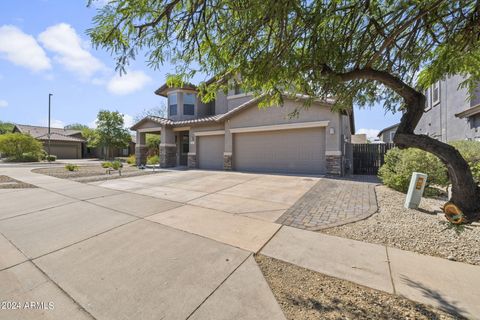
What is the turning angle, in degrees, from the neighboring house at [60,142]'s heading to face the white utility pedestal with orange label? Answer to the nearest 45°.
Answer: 0° — it already faces it

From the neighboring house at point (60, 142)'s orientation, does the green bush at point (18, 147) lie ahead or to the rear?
ahead

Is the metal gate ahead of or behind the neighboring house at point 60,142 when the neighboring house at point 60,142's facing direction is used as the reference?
ahead

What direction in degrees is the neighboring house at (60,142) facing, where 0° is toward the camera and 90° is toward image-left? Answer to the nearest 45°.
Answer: approximately 0°

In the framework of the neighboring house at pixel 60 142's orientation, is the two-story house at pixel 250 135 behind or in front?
in front

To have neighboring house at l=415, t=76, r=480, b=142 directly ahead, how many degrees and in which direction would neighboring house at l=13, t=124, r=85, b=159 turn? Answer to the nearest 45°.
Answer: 0° — it already faces it

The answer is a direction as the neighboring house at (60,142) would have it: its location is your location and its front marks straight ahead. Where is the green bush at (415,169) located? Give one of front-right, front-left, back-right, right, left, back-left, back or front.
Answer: front
